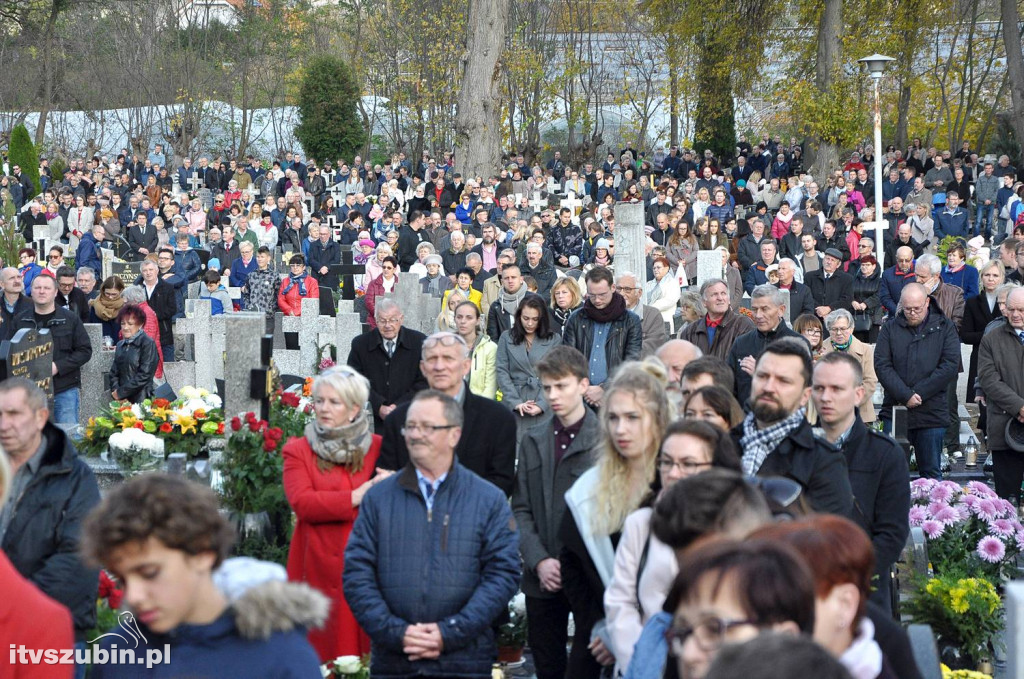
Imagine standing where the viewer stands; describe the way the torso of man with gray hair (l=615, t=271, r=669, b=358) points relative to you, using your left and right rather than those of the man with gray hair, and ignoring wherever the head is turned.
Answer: facing the viewer and to the left of the viewer

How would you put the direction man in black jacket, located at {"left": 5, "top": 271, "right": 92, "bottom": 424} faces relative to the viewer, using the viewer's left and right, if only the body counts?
facing the viewer

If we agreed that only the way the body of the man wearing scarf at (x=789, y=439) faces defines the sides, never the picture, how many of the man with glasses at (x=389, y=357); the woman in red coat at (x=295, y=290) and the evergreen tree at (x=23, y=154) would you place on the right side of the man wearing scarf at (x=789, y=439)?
3

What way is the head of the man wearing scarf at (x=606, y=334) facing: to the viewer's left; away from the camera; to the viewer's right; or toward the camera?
toward the camera

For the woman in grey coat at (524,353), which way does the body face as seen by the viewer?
toward the camera

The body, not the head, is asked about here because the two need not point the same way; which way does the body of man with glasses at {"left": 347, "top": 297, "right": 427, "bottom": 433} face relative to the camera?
toward the camera

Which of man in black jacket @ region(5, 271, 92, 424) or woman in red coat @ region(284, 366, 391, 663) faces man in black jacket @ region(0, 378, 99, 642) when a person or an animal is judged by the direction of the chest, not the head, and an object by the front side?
man in black jacket @ region(5, 271, 92, 424)

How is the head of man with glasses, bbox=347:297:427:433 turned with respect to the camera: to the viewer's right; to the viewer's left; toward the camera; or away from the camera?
toward the camera

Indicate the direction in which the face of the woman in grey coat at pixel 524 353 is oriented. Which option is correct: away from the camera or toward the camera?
toward the camera

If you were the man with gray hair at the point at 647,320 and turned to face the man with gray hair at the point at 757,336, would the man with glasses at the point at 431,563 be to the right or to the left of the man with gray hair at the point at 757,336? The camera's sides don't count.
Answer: right

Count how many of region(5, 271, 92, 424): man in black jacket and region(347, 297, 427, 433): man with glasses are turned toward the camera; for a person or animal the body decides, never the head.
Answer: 2

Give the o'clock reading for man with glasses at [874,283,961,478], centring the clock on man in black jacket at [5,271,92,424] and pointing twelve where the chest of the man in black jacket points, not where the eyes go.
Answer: The man with glasses is roughly at 10 o'clock from the man in black jacket.

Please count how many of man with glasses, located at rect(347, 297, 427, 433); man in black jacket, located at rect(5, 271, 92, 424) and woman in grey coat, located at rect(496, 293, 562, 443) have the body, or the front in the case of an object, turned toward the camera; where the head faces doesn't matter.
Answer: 3

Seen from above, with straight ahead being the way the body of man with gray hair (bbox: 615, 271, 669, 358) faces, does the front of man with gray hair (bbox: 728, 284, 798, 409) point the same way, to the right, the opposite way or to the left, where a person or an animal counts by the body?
the same way

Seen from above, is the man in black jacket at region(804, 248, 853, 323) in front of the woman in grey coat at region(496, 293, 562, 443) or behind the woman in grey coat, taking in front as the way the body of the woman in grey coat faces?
behind

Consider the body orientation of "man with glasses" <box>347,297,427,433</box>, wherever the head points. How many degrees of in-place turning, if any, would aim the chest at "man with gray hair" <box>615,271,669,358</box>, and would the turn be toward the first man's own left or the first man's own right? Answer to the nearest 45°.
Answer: approximately 135° to the first man's own left

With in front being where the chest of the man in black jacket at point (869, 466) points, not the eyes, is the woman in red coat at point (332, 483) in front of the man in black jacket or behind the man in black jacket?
in front

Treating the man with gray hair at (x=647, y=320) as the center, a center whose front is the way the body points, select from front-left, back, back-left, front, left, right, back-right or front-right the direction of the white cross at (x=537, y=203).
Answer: back-right

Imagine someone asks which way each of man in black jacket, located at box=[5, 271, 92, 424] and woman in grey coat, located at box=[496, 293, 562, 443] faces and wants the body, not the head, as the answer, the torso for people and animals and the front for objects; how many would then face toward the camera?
2

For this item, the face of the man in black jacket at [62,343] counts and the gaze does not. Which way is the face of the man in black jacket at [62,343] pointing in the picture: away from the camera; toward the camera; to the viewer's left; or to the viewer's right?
toward the camera

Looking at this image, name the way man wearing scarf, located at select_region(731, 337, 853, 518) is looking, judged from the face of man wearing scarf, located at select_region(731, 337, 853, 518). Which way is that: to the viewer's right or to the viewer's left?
to the viewer's left
